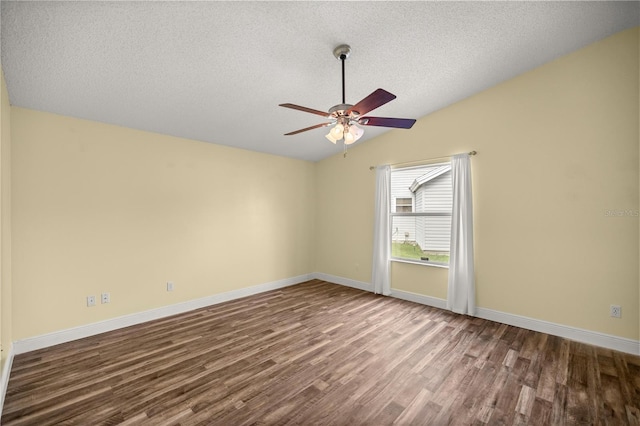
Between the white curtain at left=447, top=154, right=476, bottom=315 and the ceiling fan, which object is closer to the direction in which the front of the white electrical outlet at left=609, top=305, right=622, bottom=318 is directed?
the ceiling fan

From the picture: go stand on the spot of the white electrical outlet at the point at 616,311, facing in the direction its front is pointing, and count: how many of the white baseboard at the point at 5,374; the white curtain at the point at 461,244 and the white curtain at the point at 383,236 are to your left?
0

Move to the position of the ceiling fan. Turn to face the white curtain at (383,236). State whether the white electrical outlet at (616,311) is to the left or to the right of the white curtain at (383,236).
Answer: right

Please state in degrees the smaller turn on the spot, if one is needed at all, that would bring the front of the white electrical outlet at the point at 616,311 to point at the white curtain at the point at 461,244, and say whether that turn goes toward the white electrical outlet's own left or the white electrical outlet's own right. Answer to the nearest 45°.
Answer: approximately 90° to the white electrical outlet's own right

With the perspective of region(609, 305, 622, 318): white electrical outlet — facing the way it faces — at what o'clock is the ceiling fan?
The ceiling fan is roughly at 1 o'clock from the white electrical outlet.

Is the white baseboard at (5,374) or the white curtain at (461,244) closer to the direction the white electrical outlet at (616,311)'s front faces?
the white baseboard

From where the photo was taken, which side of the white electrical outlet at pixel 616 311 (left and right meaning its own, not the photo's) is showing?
front

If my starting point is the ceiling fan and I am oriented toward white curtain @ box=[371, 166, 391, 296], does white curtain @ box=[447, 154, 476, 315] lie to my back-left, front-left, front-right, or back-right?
front-right

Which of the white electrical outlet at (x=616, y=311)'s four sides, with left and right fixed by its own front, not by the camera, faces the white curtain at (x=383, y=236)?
right
